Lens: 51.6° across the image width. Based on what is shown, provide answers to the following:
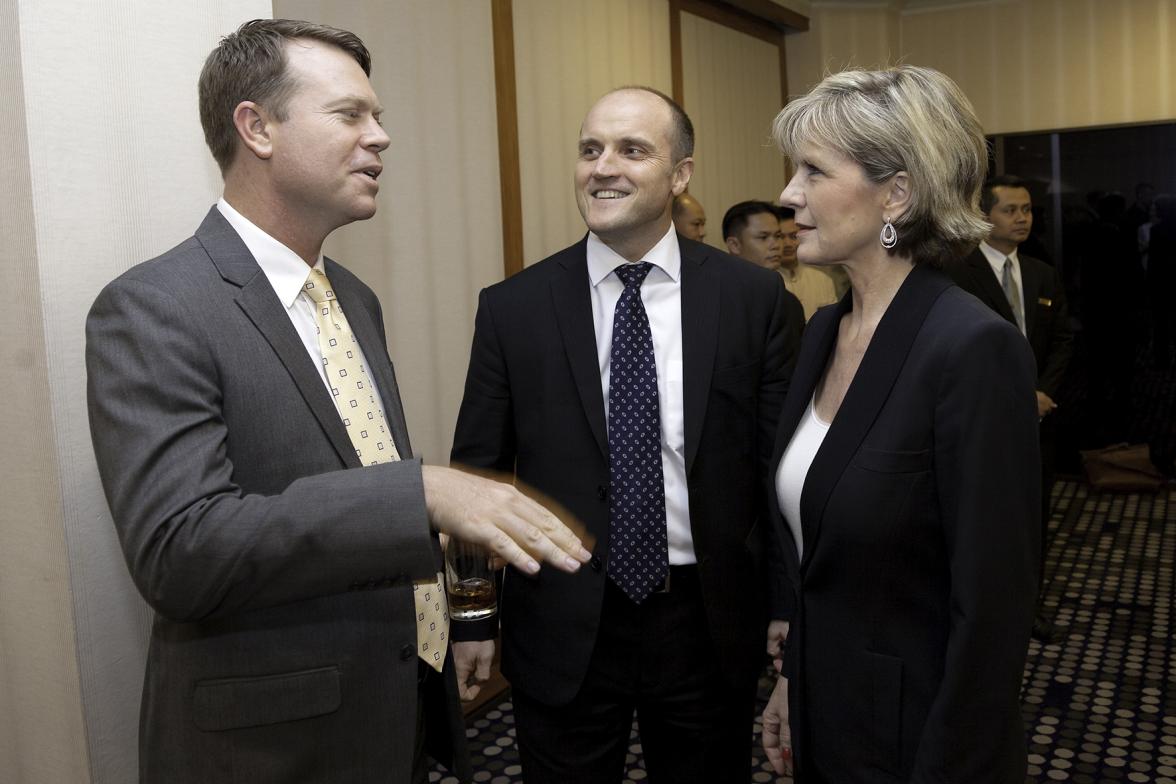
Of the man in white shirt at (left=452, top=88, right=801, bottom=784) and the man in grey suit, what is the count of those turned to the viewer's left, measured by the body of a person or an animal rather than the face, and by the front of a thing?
0

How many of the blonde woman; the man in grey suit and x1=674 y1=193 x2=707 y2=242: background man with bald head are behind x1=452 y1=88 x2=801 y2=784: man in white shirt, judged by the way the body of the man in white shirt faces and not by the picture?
1

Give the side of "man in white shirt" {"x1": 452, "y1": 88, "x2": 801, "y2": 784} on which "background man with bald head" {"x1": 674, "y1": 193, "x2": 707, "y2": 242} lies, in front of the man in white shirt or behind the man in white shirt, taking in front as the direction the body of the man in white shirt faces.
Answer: behind

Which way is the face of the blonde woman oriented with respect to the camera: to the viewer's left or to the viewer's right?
to the viewer's left

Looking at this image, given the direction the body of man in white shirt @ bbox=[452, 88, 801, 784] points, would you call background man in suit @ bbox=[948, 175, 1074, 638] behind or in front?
behind

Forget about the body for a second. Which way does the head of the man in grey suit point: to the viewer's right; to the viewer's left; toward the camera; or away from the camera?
to the viewer's right

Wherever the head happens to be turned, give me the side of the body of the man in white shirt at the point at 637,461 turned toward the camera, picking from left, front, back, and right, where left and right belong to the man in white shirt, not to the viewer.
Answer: front

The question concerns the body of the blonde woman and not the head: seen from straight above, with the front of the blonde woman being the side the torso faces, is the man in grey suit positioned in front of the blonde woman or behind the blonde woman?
in front

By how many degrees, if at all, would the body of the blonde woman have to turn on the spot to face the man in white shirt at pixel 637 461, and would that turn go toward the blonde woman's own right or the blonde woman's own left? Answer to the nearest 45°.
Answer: approximately 90° to the blonde woman's own right

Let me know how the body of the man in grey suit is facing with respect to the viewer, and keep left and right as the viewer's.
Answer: facing the viewer and to the right of the viewer

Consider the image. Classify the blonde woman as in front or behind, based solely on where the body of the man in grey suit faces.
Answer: in front

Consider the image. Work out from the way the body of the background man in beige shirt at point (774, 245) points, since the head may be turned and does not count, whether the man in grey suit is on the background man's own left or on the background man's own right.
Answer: on the background man's own right

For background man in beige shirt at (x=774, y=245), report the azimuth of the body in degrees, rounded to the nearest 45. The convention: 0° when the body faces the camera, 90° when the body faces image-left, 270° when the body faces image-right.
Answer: approximately 315°

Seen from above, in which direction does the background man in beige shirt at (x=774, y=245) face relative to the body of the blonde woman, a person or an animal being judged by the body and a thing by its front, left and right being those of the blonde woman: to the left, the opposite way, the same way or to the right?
to the left
